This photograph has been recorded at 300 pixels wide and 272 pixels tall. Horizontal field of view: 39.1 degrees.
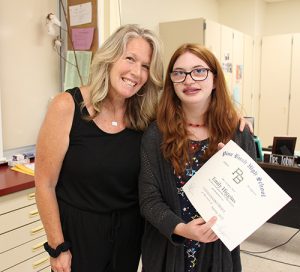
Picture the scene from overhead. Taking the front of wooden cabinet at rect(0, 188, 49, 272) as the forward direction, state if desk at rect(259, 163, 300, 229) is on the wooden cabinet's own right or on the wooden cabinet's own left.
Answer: on the wooden cabinet's own left

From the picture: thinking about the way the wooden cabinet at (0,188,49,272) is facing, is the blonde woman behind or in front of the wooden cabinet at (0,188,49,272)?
in front

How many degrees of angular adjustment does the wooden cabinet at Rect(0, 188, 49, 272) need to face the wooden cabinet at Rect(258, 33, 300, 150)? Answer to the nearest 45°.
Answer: approximately 90° to its left

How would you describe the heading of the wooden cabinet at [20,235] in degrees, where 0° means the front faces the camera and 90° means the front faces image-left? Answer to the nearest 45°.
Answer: approximately 315°

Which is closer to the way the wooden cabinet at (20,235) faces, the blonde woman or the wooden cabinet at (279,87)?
the blonde woman
